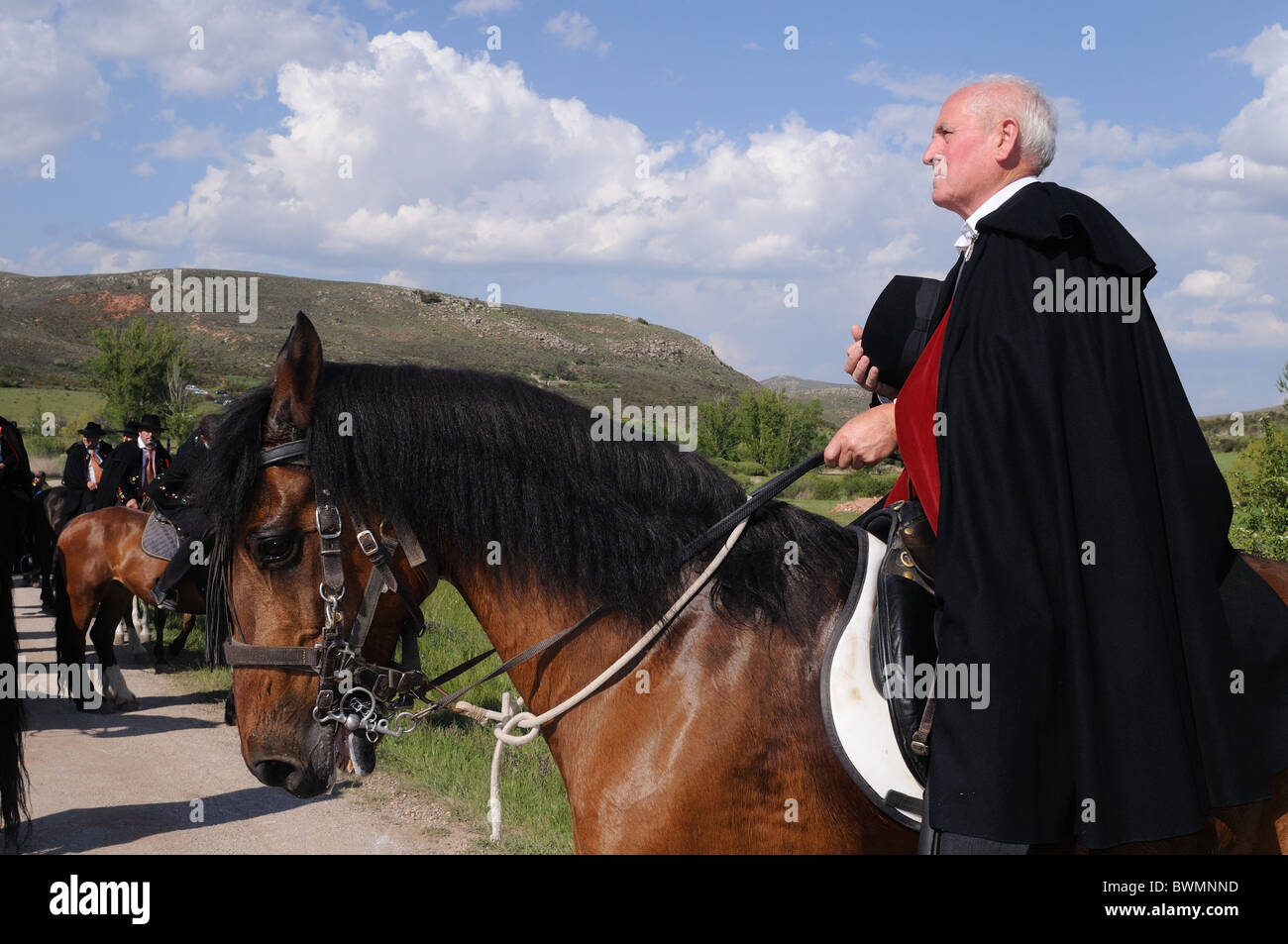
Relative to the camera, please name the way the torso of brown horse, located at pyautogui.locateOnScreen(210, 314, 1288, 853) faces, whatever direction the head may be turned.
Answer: to the viewer's left

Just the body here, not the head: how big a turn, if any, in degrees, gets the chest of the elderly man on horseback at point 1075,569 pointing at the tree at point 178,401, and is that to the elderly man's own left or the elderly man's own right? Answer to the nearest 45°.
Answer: approximately 45° to the elderly man's own right

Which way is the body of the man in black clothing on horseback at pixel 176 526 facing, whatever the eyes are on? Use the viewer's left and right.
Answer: facing to the right of the viewer

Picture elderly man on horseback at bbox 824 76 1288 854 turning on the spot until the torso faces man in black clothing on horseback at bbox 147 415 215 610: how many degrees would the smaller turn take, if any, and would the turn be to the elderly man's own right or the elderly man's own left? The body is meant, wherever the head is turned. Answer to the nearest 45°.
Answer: approximately 45° to the elderly man's own right

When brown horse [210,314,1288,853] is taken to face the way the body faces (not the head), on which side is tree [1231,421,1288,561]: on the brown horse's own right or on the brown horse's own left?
on the brown horse's own right

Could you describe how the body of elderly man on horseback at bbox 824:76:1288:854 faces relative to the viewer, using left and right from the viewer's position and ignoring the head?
facing to the left of the viewer

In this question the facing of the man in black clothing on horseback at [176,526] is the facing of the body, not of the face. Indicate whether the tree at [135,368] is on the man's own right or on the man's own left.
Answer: on the man's own left

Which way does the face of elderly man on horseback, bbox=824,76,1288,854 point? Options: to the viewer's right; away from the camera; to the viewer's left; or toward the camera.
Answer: to the viewer's left
